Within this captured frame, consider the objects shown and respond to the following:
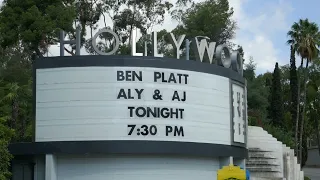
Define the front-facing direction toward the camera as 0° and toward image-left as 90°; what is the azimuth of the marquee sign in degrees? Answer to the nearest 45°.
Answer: approximately 0°

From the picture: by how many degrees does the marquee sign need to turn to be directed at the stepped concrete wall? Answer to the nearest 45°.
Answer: approximately 135° to its left
